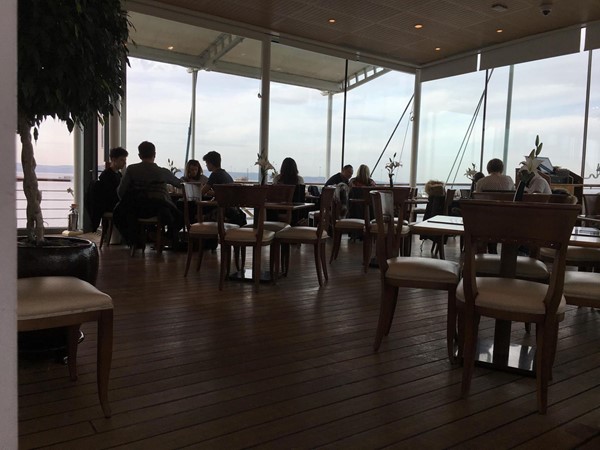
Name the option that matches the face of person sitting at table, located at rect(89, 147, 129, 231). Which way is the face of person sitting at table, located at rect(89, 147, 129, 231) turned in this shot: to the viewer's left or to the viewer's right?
to the viewer's right

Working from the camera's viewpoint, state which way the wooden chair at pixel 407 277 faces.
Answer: facing to the right of the viewer

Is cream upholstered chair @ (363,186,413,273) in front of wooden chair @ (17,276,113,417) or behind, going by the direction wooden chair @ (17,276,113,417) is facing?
in front

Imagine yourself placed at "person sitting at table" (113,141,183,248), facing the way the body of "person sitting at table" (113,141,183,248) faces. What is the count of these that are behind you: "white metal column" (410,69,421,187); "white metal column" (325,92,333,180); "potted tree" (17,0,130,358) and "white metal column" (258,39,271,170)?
1

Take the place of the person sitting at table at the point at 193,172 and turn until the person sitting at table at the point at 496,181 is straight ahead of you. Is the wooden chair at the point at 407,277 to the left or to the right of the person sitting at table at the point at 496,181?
right

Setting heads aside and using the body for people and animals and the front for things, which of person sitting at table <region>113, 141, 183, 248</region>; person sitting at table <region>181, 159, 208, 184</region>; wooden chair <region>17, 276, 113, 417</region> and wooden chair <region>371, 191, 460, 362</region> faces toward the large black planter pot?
person sitting at table <region>181, 159, 208, 184</region>

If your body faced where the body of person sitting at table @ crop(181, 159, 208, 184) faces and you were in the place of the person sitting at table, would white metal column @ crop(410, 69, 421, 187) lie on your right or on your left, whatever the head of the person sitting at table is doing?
on your left

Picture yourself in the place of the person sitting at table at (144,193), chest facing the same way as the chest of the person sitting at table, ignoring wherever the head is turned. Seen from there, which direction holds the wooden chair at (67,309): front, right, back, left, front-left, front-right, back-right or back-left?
back

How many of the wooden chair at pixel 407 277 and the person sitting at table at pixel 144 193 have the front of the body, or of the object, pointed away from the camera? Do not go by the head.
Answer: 1

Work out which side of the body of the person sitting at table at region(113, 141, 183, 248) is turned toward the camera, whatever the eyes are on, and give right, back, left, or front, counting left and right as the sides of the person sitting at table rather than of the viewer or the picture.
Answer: back

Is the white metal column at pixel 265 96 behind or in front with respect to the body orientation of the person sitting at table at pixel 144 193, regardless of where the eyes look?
in front

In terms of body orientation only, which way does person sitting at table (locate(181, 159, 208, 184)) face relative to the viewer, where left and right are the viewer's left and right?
facing the viewer

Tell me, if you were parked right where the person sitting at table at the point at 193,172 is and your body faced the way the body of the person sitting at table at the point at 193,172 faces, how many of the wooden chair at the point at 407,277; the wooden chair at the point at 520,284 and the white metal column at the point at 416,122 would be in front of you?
2

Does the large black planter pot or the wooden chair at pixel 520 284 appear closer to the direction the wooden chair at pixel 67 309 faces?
the wooden chair
